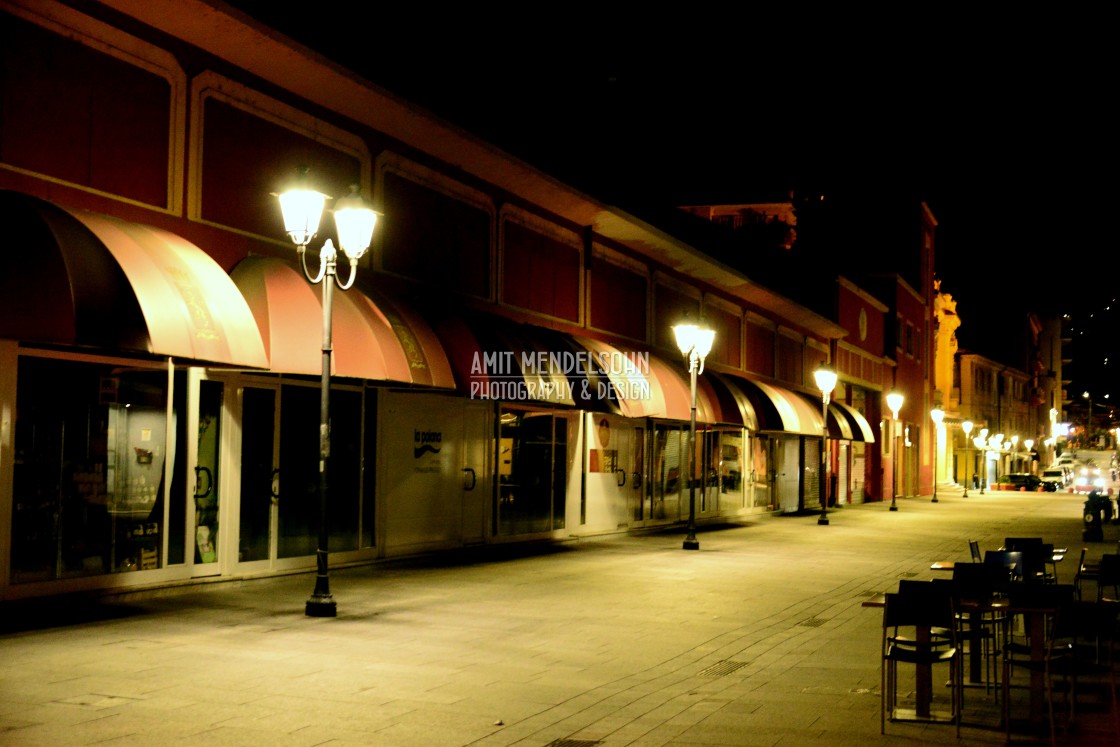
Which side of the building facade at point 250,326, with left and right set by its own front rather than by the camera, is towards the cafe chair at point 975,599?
front

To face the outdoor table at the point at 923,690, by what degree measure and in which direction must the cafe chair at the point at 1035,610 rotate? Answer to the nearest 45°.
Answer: approximately 90° to its left

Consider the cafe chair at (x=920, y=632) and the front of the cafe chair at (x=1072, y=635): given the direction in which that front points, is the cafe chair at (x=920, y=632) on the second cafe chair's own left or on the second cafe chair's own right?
on the second cafe chair's own left

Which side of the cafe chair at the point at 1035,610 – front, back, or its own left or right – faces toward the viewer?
back

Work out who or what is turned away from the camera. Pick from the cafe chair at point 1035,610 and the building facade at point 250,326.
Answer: the cafe chair

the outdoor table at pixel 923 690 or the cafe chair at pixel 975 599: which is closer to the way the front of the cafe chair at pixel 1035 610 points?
the cafe chair

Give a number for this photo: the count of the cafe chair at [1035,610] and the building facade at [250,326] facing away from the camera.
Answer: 1

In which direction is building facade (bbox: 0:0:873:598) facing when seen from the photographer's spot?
facing the viewer and to the right of the viewer

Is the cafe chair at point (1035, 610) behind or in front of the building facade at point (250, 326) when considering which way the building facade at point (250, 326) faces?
in front

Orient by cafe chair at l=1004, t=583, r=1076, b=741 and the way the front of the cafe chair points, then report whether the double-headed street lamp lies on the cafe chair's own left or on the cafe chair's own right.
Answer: on the cafe chair's own left

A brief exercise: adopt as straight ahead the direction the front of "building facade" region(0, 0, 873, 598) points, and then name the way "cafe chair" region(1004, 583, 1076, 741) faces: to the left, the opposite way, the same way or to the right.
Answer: to the left

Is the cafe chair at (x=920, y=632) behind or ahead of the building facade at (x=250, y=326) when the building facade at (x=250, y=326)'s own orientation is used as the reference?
ahead

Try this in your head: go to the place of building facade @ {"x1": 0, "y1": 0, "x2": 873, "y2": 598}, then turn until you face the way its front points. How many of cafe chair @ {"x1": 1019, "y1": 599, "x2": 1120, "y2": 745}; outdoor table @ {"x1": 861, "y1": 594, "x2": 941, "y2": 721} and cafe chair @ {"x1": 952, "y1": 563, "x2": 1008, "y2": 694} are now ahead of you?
3

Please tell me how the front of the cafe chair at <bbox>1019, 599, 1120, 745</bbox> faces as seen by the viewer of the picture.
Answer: facing away from the viewer and to the left of the viewer
